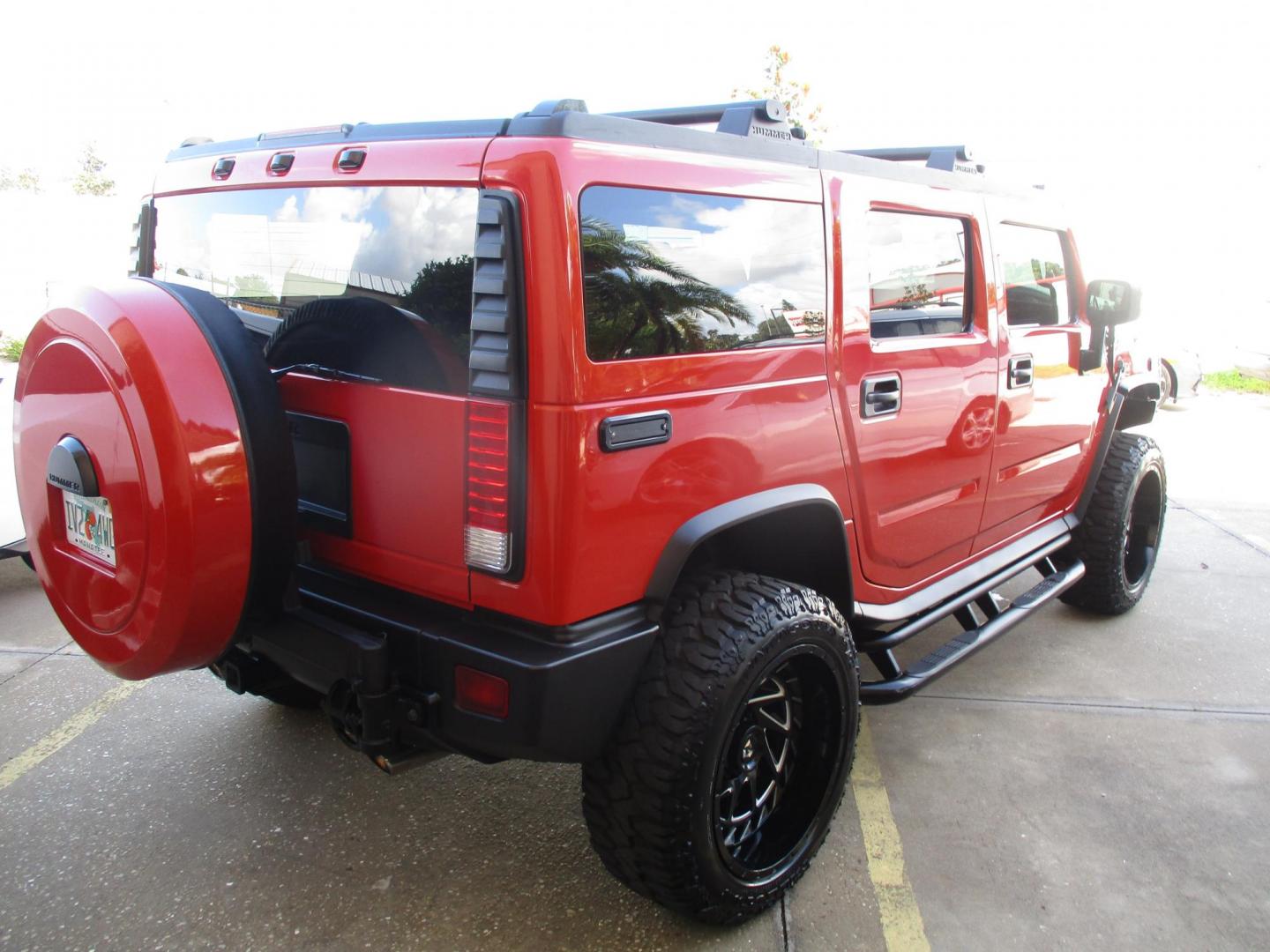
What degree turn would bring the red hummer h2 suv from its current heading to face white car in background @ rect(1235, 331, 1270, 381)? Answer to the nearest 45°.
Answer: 0° — it already faces it

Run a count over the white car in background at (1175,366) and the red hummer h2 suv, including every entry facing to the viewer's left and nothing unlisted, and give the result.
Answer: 0

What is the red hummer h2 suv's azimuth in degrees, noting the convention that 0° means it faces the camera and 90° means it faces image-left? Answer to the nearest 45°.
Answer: approximately 225°

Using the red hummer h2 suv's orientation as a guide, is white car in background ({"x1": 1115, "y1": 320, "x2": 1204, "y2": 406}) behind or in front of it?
in front
